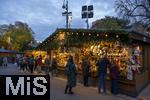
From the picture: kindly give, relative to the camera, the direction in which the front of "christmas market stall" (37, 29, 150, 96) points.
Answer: facing the viewer and to the left of the viewer
